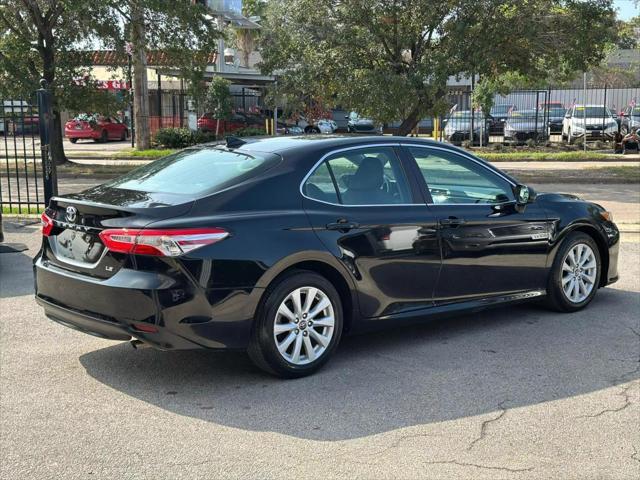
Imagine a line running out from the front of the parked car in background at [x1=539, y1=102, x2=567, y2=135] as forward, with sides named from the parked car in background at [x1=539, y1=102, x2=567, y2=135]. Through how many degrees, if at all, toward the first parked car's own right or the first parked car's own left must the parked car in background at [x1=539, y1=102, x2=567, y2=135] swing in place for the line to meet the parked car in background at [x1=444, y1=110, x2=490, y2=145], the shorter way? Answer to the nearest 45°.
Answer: approximately 45° to the first parked car's own right

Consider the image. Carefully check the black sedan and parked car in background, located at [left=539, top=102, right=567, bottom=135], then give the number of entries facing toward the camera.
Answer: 1

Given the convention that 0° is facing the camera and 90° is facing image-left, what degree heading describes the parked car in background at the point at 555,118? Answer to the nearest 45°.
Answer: approximately 0°

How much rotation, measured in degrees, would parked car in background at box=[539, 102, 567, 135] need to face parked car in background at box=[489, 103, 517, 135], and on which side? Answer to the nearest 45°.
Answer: approximately 45° to its right

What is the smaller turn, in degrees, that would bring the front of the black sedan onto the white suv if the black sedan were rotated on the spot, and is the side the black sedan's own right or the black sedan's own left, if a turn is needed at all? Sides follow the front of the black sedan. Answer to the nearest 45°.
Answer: approximately 45° to the black sedan's own left

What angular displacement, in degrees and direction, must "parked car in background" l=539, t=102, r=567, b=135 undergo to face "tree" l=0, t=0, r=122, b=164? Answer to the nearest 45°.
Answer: approximately 45° to its right

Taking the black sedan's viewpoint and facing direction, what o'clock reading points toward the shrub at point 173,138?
The shrub is roughly at 10 o'clock from the black sedan.

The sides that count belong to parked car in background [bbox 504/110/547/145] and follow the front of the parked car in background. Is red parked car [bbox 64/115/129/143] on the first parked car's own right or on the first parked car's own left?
on the first parked car's own right

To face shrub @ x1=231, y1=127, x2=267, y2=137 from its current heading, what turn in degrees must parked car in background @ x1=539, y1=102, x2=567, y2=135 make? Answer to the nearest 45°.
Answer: approximately 45° to its right

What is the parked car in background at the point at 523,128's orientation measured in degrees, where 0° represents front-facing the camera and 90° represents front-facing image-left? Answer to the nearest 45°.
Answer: approximately 45°

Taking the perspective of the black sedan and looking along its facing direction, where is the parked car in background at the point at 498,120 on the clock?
The parked car in background is roughly at 11 o'clock from the black sedan.

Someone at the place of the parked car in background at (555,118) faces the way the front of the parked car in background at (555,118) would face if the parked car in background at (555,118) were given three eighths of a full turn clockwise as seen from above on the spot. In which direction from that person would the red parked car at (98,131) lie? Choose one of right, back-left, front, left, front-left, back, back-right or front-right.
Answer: front-left

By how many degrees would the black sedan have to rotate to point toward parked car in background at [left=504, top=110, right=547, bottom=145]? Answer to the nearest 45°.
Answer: approximately 45° to its left

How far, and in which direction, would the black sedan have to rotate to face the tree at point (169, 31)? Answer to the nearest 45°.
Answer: approximately 45° to its left

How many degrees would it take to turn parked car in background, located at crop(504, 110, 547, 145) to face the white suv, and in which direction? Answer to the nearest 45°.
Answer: approximately 135° to its left

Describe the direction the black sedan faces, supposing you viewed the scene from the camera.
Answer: facing away from the viewer and to the right of the viewer
